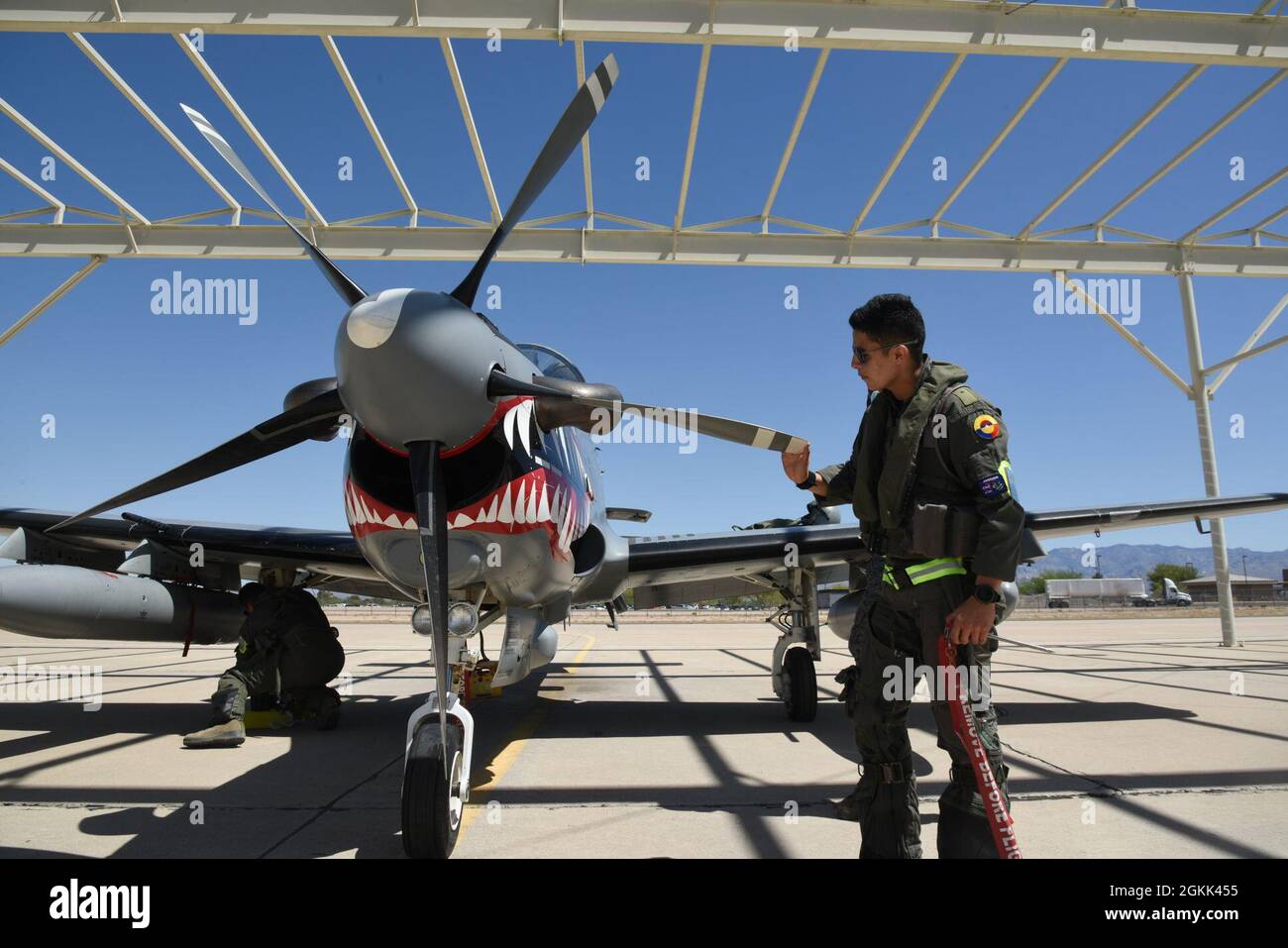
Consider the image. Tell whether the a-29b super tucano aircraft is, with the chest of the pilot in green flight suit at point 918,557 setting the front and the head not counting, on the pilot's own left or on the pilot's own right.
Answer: on the pilot's own right

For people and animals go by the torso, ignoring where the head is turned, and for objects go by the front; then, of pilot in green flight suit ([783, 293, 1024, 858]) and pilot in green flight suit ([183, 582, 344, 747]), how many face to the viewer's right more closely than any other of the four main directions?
0

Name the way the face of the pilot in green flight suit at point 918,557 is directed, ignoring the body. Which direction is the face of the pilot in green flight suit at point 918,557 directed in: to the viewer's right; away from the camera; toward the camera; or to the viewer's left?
to the viewer's left

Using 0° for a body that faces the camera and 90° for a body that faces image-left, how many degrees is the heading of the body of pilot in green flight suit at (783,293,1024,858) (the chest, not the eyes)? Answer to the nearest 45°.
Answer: approximately 45°
